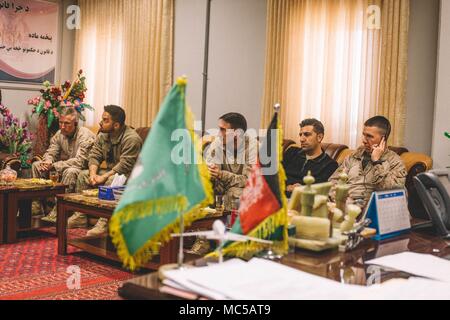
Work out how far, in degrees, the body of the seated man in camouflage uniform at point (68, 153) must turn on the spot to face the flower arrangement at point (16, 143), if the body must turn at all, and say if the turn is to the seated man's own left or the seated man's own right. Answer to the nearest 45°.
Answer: approximately 90° to the seated man's own right

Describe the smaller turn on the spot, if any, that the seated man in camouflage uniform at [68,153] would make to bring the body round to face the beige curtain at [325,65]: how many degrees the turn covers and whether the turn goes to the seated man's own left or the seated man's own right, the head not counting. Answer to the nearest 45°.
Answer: approximately 90° to the seated man's own left

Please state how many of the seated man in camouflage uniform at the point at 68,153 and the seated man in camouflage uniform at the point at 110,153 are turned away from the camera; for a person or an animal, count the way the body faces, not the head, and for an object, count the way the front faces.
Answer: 0

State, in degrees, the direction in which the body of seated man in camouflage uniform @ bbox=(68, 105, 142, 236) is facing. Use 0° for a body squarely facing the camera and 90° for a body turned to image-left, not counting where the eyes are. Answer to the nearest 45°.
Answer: approximately 45°

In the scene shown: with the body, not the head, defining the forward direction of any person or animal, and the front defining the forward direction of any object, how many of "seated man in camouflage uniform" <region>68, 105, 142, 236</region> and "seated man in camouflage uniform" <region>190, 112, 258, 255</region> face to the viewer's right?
0

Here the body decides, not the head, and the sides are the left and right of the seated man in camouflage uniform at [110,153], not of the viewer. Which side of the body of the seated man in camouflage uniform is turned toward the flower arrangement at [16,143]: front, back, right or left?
right

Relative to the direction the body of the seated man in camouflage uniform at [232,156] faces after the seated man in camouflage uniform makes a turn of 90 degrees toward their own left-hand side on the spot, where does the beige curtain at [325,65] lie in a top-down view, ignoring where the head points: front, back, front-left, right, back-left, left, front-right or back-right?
left

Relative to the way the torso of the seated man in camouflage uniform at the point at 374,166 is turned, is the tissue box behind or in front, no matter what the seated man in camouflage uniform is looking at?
in front

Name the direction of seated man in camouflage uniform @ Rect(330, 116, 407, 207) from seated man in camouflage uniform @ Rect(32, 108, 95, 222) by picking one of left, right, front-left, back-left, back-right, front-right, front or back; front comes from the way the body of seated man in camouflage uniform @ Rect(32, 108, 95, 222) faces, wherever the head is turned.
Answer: left

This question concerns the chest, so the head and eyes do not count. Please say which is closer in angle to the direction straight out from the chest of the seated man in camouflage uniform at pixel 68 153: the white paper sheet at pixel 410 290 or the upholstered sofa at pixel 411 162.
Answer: the white paper sheet

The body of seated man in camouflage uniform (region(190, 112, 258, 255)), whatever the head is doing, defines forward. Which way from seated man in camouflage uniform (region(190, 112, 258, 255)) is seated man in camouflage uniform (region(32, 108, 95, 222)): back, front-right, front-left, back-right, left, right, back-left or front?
right

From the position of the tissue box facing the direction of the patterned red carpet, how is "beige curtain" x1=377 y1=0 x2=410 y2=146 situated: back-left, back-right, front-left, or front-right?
back-left

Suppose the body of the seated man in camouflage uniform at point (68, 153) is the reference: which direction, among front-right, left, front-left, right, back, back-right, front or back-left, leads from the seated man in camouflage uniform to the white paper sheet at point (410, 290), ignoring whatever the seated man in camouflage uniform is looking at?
front-left

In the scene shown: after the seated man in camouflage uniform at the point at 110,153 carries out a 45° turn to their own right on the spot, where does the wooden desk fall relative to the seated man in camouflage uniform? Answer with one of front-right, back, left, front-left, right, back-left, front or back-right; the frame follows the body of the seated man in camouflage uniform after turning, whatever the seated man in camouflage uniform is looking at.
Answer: left

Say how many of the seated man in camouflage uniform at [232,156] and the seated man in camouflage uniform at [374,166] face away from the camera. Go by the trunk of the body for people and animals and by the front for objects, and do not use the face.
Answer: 0

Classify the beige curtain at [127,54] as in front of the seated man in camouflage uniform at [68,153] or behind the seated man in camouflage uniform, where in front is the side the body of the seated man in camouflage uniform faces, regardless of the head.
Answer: behind
